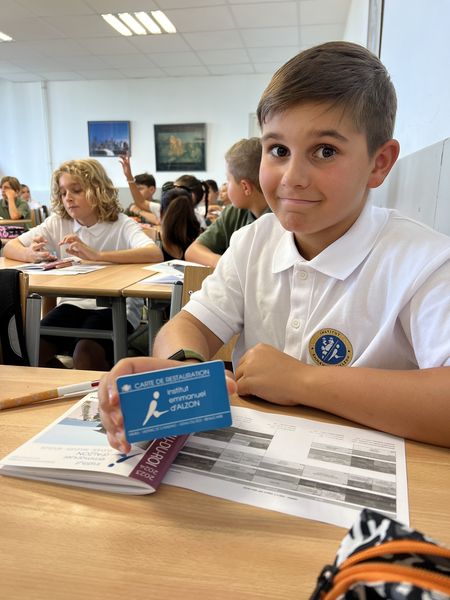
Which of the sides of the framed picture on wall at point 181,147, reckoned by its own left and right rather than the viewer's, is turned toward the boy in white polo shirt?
front

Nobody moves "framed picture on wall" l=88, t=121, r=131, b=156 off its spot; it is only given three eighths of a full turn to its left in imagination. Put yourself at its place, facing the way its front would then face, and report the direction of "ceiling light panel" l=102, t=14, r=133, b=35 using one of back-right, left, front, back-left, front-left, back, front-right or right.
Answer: back-right

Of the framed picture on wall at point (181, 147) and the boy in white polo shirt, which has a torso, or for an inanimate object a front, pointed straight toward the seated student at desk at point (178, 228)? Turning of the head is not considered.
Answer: the framed picture on wall

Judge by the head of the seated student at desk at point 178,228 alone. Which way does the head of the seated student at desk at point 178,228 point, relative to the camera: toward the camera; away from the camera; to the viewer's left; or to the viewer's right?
away from the camera

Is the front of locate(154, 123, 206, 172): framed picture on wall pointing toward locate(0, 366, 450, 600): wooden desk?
yes

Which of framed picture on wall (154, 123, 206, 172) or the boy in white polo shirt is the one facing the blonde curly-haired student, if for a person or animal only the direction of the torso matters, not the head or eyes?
the framed picture on wall

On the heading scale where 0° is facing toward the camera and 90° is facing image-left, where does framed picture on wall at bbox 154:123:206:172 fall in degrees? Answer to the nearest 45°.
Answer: approximately 0°

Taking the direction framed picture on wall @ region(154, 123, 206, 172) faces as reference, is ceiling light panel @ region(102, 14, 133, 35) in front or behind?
in front

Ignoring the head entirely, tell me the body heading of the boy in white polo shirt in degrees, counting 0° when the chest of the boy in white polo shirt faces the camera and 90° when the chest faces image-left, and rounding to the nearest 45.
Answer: approximately 45°

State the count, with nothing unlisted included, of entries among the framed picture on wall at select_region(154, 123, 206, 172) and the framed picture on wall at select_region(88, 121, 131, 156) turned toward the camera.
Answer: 2

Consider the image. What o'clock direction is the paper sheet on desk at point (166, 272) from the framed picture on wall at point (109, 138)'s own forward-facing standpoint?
The paper sheet on desk is roughly at 12 o'clock from the framed picture on wall.

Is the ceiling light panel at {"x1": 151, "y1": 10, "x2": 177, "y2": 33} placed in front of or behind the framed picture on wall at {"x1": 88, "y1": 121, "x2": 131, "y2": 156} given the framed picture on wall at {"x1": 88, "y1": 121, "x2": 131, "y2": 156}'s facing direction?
in front

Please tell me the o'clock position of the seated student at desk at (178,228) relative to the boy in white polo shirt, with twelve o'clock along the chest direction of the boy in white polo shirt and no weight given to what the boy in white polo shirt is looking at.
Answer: The seated student at desk is roughly at 4 o'clock from the boy in white polo shirt.

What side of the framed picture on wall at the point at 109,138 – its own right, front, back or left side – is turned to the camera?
front

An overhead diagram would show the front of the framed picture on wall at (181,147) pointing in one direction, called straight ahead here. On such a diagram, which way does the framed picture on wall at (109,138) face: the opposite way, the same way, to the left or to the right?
the same way

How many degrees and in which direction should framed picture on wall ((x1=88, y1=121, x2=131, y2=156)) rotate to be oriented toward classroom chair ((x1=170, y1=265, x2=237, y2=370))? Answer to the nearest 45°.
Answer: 0° — it already faces it

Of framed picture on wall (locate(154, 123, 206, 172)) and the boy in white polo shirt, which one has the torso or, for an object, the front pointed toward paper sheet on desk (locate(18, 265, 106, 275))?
the framed picture on wall

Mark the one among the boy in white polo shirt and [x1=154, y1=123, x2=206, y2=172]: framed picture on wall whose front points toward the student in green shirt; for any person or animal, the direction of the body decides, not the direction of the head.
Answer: the framed picture on wall

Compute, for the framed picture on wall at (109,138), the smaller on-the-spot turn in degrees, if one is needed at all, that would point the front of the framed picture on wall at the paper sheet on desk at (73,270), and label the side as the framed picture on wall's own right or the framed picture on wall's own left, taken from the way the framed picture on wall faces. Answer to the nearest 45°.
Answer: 0° — it already faces it
